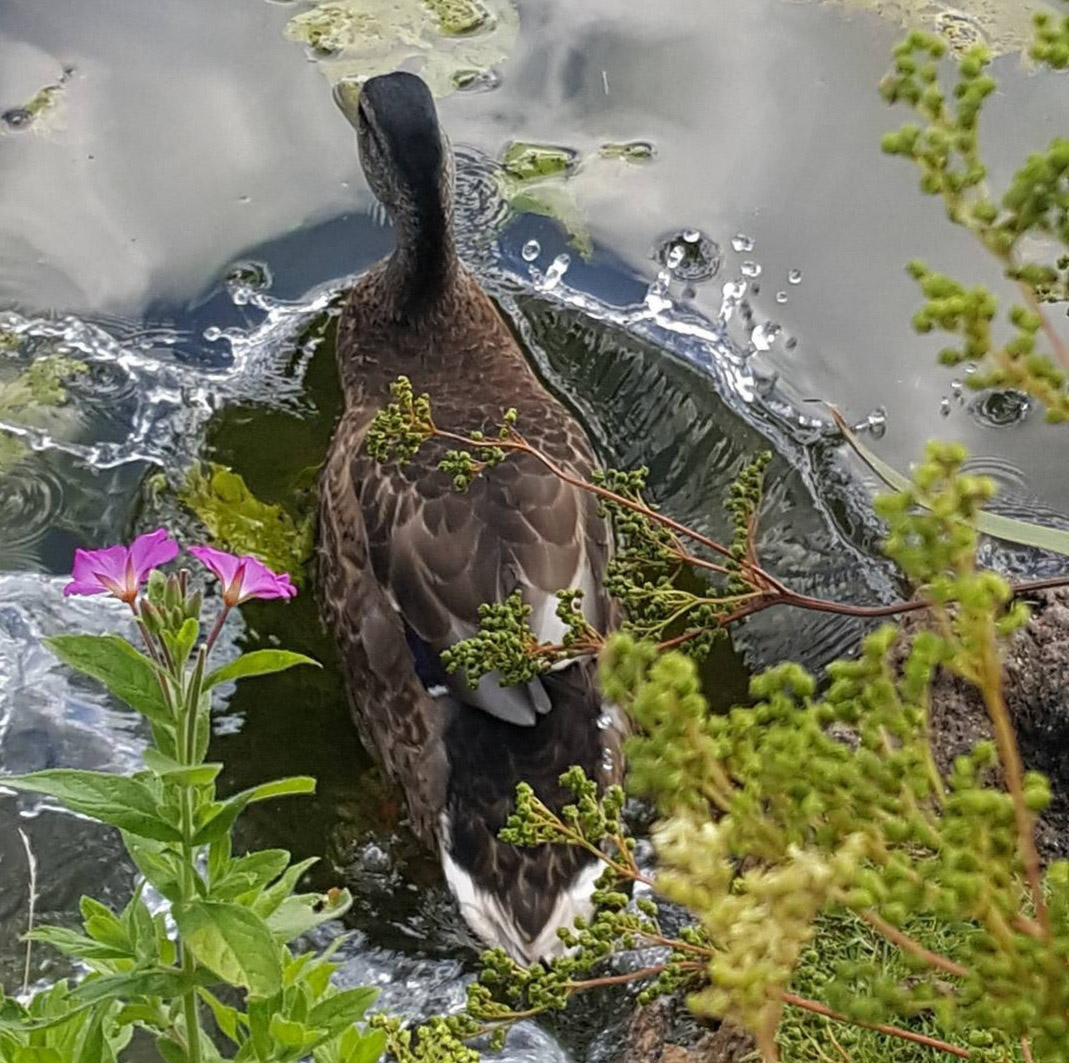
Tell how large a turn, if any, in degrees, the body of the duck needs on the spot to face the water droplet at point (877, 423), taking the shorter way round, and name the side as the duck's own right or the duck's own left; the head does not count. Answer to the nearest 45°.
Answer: approximately 45° to the duck's own right

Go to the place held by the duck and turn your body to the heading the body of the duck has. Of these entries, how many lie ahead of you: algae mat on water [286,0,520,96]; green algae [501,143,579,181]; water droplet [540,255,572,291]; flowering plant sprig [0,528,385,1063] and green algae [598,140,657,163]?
4

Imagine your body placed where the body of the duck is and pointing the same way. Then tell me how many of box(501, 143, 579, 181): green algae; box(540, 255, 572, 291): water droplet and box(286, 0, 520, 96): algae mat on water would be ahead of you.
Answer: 3

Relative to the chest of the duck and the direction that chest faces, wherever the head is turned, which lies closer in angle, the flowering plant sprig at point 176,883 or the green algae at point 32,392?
the green algae

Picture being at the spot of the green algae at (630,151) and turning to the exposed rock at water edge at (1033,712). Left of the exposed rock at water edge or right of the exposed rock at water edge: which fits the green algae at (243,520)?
right

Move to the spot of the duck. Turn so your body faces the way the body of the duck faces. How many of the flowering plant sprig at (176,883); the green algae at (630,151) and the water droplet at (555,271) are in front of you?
2

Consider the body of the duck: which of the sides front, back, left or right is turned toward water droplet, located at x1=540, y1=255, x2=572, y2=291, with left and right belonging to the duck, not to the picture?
front

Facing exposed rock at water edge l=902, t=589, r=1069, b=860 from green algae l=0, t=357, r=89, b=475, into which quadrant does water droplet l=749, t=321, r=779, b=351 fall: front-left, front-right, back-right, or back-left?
front-left

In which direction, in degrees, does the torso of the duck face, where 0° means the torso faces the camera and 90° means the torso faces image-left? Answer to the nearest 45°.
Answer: approximately 180°

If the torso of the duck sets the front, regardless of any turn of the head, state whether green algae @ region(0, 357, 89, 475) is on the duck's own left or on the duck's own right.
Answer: on the duck's own left

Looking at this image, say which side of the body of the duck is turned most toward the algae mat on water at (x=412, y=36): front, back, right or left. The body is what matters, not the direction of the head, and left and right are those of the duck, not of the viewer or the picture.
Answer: front

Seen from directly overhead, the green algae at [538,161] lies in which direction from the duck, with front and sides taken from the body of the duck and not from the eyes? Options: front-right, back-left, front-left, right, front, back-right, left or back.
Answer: front

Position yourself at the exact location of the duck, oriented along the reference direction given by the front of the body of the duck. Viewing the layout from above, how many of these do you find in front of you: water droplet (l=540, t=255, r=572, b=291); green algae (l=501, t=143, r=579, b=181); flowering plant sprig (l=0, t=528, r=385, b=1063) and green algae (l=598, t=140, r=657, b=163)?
3

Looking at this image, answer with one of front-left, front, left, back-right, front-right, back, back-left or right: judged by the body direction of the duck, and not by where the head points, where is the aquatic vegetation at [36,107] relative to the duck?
front-left

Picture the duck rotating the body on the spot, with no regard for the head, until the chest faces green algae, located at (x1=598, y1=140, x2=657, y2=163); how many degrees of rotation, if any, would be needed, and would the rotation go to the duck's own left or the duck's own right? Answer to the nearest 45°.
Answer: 0° — it already faces it
